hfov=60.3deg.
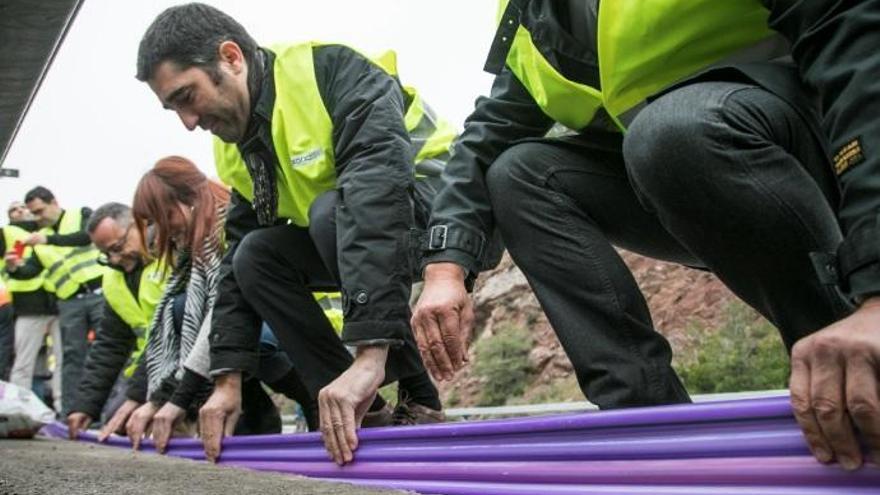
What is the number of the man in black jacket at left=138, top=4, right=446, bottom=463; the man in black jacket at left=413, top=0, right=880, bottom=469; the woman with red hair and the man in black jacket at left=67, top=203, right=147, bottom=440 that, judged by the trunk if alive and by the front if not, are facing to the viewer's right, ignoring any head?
0

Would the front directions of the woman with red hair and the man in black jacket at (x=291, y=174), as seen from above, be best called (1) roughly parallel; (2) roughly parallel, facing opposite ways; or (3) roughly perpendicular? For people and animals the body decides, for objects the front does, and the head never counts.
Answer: roughly parallel

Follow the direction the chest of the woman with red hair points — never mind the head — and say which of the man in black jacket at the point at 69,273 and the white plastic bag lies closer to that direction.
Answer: the white plastic bag

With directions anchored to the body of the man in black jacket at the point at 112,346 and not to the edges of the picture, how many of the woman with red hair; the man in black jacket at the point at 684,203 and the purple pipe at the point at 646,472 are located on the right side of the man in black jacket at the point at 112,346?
0

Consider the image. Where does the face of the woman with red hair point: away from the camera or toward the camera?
toward the camera

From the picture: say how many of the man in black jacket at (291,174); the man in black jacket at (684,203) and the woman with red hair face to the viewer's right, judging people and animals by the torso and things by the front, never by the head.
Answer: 0

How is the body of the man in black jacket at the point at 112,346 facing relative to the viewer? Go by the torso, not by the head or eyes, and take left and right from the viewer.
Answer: facing the viewer and to the left of the viewer

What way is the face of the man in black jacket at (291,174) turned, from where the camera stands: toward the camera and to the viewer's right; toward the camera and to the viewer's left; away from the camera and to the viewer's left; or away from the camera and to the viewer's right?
toward the camera and to the viewer's left

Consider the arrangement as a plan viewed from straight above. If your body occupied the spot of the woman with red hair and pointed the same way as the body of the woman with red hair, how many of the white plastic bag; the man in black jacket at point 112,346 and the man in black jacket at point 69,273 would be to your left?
0

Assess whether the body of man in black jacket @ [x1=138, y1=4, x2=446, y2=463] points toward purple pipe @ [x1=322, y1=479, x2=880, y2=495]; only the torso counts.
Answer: no

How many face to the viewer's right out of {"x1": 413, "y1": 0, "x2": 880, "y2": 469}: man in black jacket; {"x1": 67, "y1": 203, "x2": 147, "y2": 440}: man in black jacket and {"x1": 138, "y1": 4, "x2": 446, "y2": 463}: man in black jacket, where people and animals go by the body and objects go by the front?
0

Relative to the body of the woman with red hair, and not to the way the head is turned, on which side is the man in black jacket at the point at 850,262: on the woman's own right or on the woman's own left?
on the woman's own left

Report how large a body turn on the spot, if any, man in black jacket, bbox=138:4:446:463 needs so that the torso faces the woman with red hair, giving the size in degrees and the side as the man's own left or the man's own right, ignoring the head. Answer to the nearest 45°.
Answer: approximately 90° to the man's own right

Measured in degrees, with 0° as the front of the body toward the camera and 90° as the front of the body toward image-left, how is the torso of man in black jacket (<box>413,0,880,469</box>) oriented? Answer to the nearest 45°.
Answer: approximately 45°
